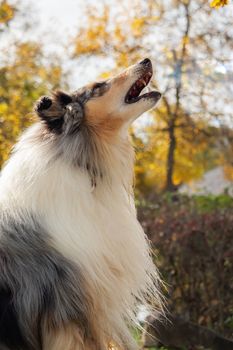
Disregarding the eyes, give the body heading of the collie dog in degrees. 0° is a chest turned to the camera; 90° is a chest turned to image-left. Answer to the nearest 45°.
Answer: approximately 270°

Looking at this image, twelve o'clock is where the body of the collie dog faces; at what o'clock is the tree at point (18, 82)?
The tree is roughly at 9 o'clock from the collie dog.
